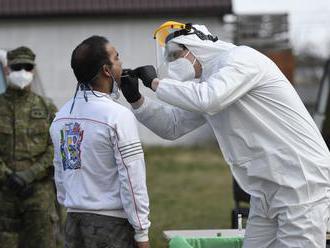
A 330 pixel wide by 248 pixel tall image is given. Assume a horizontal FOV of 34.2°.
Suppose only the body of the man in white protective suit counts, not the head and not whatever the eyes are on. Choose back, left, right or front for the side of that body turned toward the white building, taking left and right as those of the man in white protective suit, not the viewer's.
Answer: right

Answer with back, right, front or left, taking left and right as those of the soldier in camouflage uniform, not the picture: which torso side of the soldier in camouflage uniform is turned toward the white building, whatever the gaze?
back

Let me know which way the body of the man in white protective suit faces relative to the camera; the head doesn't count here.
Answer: to the viewer's left

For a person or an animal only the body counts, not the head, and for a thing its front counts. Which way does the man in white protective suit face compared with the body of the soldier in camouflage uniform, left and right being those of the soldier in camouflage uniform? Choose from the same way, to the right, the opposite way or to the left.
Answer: to the right

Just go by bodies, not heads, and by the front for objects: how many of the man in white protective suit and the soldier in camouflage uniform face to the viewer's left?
1

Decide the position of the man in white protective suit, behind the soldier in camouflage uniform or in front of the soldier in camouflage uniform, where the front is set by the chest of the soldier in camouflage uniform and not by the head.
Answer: in front

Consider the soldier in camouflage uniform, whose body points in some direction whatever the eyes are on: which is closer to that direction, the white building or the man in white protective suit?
the man in white protective suit

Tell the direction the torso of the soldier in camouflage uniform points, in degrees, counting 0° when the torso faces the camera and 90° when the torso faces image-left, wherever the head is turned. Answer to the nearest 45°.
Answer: approximately 0°

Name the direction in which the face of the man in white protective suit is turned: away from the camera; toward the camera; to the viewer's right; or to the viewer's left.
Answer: to the viewer's left
